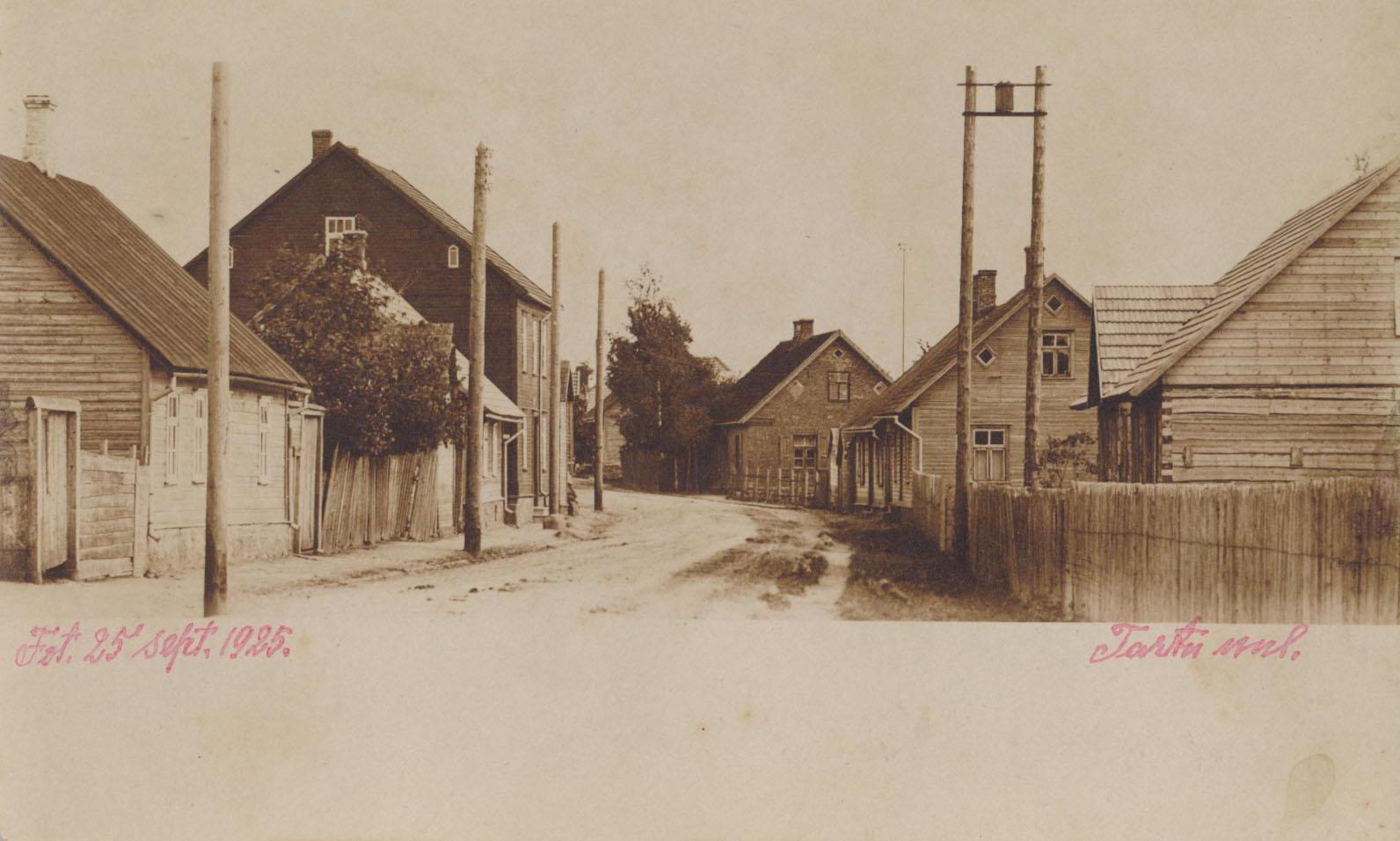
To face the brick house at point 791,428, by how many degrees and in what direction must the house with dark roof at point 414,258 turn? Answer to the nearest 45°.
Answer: approximately 45° to its left

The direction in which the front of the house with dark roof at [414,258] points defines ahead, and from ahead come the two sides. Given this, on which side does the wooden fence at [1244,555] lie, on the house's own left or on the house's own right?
on the house's own right

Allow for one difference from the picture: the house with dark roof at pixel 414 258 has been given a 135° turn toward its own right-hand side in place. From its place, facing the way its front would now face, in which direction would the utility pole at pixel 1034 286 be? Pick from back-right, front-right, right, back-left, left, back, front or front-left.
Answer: left

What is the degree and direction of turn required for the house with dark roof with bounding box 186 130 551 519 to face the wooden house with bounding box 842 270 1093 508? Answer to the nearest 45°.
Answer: approximately 45° to its left

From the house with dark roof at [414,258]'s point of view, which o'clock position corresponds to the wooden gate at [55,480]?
The wooden gate is roughly at 4 o'clock from the house with dark roof.

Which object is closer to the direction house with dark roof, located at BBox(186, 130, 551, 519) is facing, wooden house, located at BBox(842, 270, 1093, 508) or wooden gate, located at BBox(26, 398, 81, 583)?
the wooden house

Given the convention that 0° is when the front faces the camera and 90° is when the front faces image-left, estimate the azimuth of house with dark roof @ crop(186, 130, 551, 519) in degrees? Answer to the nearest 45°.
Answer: approximately 270°

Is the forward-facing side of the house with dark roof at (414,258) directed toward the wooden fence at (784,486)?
no

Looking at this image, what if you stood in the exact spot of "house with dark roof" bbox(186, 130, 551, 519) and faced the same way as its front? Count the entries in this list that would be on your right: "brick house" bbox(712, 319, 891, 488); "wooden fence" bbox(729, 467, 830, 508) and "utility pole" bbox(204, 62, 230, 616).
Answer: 1

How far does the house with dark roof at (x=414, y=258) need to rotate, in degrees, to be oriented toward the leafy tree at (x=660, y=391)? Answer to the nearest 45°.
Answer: approximately 45° to its left

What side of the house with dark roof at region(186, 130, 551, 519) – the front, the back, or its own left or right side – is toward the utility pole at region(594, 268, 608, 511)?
left

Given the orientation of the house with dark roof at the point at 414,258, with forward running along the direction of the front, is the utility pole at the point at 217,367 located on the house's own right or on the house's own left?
on the house's own right
